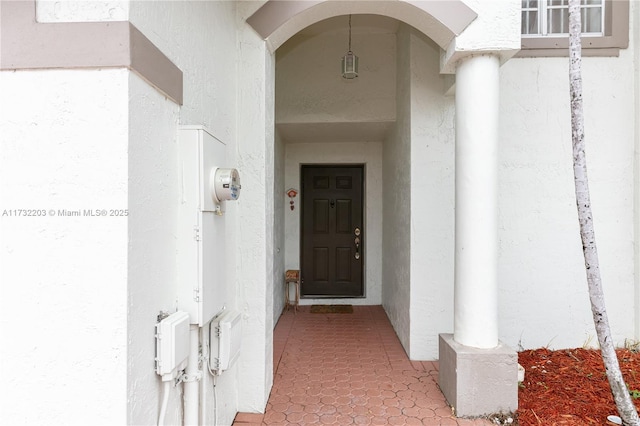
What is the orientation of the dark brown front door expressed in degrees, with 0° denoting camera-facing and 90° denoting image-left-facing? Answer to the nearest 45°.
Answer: approximately 0°

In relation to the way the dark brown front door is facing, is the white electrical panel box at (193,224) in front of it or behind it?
in front

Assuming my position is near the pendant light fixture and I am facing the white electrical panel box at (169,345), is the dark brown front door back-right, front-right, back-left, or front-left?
back-right

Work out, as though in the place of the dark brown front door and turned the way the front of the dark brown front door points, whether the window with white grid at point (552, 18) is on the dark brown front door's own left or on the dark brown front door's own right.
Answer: on the dark brown front door's own left

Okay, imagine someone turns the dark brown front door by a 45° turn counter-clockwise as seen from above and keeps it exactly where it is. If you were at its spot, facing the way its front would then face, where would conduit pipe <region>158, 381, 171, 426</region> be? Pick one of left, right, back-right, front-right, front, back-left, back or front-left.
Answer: front-right

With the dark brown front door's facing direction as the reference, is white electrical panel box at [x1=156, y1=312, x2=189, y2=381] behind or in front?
in front

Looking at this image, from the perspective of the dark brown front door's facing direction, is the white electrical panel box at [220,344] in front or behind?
in front

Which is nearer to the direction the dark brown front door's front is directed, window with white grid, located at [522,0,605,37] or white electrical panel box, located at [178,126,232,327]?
the white electrical panel box

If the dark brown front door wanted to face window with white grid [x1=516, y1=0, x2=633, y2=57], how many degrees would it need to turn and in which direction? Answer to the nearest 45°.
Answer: approximately 45° to its left
